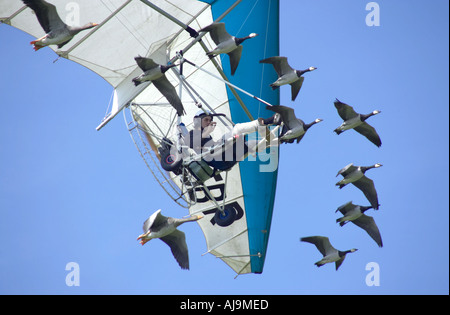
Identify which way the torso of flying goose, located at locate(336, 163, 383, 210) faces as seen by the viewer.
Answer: to the viewer's right

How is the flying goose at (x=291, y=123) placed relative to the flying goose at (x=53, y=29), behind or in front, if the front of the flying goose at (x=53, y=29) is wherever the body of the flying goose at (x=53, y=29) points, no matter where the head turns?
in front

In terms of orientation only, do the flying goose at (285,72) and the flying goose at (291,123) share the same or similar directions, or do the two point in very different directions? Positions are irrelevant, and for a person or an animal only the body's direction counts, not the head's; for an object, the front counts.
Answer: same or similar directions

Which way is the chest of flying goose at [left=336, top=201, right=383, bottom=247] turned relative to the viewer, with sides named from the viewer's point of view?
facing to the right of the viewer

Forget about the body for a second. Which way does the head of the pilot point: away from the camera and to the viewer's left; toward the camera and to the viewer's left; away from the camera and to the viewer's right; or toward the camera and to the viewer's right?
toward the camera and to the viewer's right

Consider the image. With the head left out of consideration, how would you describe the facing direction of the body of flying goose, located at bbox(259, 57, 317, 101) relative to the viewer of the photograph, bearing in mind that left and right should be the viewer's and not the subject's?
facing to the right of the viewer

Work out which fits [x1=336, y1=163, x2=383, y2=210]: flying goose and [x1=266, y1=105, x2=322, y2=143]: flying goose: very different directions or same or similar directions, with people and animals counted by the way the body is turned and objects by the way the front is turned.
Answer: same or similar directions

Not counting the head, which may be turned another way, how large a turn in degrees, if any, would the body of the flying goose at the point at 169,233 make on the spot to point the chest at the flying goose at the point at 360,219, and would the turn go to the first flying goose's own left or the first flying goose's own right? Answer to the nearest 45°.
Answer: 0° — it already faces it

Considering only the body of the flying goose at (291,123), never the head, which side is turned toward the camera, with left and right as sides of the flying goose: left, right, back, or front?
right

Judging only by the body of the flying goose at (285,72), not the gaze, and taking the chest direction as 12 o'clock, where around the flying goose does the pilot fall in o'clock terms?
The pilot is roughly at 7 o'clock from the flying goose.

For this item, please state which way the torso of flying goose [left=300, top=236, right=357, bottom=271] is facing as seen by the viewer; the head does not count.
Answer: to the viewer's right

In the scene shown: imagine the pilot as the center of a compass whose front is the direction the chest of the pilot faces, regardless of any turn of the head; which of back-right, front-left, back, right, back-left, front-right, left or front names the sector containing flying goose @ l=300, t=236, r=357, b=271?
front-left

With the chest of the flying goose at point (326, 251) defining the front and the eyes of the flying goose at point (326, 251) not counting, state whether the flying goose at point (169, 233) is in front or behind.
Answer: behind
